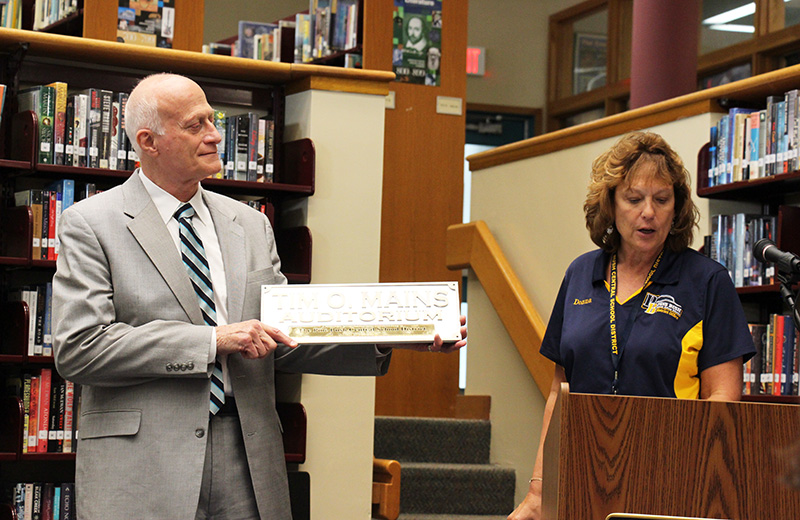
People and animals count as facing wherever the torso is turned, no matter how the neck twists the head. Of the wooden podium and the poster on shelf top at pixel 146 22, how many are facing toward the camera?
2

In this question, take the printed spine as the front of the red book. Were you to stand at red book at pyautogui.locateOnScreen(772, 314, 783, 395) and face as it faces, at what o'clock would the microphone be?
The microphone is roughly at 12 o'clock from the red book.

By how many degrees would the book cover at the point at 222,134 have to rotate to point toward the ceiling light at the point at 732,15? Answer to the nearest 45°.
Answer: approximately 135° to its left

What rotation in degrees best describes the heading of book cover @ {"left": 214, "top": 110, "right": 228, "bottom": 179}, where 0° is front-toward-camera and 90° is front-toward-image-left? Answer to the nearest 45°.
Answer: approximately 0°

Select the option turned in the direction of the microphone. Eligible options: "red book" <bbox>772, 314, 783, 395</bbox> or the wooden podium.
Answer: the red book

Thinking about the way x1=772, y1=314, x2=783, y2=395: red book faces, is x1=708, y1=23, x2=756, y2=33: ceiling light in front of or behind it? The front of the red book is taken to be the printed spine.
behind

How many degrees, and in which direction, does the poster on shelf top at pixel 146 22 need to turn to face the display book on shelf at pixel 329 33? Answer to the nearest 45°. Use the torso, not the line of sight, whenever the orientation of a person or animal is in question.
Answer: approximately 135° to its left

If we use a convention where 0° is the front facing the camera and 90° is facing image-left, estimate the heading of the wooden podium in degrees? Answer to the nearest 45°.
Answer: approximately 0°

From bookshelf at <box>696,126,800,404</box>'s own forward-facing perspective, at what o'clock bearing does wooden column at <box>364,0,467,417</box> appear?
The wooden column is roughly at 3 o'clock from the bookshelf.

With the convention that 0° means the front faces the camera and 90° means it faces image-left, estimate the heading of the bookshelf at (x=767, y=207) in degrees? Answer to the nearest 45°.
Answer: approximately 45°
